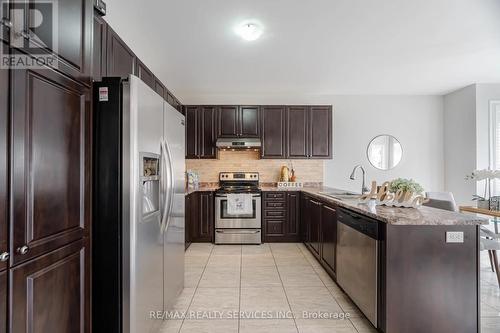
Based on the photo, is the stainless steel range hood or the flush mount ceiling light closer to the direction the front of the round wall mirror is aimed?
the flush mount ceiling light

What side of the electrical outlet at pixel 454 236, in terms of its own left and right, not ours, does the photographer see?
front

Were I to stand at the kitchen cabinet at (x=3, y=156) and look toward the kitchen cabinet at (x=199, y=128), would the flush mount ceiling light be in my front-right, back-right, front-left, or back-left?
front-right

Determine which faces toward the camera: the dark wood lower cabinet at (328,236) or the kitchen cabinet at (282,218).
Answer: the kitchen cabinet

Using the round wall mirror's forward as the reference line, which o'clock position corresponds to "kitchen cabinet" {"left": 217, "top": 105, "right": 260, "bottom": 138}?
The kitchen cabinet is roughly at 2 o'clock from the round wall mirror.

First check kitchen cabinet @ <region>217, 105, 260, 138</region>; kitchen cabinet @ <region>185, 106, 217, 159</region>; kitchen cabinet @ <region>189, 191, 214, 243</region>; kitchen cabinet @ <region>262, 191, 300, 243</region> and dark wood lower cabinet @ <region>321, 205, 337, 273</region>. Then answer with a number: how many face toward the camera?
4

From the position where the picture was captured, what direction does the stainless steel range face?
facing the viewer

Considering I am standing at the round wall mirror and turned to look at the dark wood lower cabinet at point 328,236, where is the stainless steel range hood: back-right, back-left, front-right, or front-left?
front-right

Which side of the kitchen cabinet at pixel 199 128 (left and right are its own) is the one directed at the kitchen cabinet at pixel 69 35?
front

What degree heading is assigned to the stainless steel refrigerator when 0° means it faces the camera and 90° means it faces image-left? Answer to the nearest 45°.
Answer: approximately 315°

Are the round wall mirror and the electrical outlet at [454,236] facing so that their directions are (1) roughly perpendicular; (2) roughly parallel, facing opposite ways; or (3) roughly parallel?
roughly parallel
